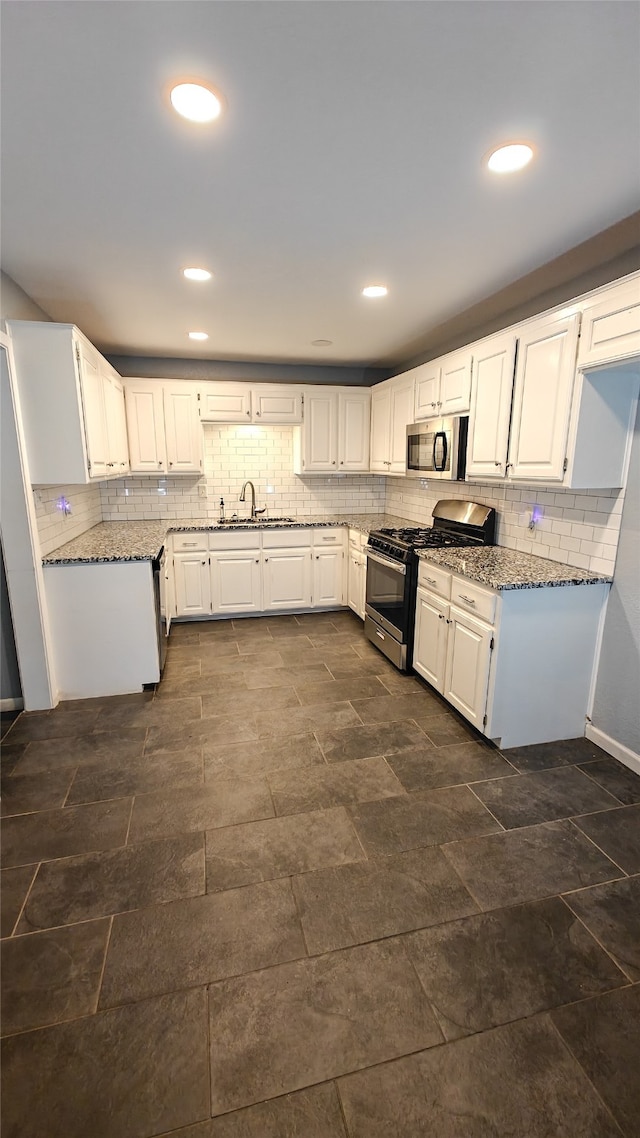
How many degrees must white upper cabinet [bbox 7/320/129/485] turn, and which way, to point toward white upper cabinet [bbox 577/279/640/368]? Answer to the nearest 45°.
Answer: approximately 45° to its right

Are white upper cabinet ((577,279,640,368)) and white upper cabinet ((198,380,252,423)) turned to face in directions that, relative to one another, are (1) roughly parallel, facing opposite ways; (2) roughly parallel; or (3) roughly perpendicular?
roughly perpendicular

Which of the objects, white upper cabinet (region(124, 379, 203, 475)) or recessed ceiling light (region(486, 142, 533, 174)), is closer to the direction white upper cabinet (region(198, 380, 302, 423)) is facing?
the recessed ceiling light

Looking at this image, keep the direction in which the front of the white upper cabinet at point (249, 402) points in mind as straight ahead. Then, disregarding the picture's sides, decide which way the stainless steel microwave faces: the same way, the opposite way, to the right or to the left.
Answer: to the right

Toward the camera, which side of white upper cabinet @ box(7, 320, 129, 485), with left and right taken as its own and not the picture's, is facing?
right

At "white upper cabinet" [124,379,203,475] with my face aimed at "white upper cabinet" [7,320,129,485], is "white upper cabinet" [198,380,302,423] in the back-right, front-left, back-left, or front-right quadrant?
back-left

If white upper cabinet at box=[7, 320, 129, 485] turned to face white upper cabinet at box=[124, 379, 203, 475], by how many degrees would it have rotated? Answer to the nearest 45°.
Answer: approximately 45° to its left
